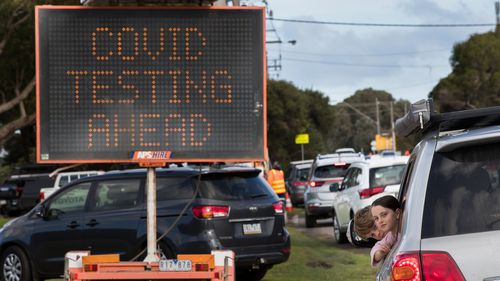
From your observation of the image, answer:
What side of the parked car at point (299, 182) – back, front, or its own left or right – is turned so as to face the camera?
back

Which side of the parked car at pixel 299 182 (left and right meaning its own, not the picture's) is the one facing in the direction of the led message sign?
back

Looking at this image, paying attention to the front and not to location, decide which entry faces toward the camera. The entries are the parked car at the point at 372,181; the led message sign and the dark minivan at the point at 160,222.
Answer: the led message sign

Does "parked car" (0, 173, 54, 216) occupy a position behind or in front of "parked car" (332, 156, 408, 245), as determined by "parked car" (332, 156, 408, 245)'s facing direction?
in front

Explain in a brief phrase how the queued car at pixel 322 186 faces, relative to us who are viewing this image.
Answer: facing away from the viewer

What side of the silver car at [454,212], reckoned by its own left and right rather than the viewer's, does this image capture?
back

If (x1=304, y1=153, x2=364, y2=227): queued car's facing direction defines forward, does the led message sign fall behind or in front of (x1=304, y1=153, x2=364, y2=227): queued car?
behind

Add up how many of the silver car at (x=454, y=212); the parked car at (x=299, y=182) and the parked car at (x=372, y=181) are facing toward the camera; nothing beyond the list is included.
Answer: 0

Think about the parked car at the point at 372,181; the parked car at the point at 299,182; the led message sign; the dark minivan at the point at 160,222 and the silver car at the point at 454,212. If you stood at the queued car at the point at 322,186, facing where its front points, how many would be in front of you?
1

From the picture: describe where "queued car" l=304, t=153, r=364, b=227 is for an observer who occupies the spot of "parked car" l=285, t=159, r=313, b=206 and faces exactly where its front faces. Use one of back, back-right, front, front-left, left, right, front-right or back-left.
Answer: back

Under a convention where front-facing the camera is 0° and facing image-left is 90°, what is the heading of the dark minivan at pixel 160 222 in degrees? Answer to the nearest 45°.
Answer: approximately 135°

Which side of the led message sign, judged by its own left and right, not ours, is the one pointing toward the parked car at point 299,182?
back

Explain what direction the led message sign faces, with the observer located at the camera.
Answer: facing the viewer
